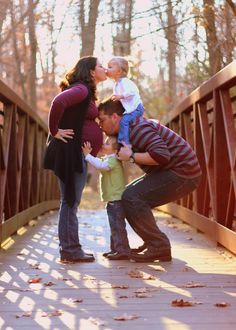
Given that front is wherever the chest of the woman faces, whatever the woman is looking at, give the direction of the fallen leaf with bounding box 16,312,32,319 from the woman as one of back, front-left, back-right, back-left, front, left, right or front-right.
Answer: right

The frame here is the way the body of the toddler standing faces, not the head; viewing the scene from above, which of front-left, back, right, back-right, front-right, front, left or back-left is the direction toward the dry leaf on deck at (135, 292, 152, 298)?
left

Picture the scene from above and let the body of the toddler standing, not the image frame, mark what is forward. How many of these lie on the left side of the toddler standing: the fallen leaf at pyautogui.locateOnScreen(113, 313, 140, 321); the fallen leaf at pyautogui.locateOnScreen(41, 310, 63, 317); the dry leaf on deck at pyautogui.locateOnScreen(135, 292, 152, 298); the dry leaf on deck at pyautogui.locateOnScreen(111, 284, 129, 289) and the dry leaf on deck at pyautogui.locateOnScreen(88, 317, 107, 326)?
5

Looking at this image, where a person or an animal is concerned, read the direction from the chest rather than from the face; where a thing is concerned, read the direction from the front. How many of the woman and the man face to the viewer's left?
1

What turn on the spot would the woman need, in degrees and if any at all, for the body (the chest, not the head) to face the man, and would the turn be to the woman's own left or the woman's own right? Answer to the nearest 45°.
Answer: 0° — they already face them

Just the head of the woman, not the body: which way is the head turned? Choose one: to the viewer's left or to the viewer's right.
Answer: to the viewer's right

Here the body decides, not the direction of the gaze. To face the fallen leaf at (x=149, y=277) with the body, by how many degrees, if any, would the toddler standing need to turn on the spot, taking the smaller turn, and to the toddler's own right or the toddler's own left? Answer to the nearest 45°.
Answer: approximately 90° to the toddler's own left

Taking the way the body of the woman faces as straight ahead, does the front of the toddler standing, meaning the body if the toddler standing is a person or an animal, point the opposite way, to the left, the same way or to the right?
the opposite way

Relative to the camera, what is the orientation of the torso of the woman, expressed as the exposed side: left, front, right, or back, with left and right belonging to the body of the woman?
right

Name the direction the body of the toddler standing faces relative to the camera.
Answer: to the viewer's left

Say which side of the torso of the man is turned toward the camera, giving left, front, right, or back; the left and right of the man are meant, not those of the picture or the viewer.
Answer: left

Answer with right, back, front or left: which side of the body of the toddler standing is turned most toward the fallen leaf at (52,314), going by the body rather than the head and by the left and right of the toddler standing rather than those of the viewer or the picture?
left

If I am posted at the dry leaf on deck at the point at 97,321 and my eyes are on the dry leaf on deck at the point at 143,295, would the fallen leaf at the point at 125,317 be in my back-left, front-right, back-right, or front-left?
front-right
